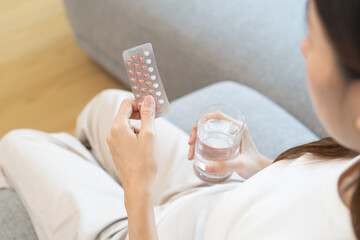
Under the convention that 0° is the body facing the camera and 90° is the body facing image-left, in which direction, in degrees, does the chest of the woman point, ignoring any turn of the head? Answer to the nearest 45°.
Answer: approximately 90°

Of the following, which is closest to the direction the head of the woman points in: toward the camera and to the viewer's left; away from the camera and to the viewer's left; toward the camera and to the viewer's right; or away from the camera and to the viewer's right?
away from the camera and to the viewer's left
